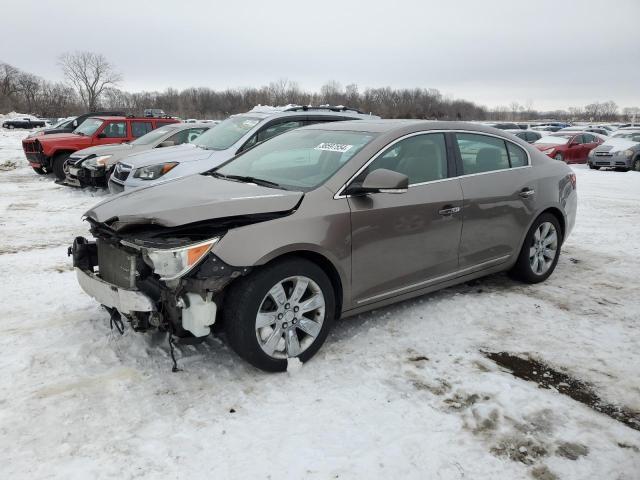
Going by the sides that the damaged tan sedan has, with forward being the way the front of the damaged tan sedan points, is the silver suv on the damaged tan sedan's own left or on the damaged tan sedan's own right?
on the damaged tan sedan's own right

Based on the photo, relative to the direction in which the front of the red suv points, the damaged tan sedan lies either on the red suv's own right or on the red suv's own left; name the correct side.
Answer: on the red suv's own left

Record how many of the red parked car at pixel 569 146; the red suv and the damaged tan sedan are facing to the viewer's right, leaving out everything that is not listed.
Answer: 0

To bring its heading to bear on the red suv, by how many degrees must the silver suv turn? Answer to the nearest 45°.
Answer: approximately 90° to its right

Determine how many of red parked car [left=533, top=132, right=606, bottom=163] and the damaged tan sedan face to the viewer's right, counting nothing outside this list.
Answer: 0

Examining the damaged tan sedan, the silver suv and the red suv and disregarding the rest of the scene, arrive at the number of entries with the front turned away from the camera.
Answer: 0

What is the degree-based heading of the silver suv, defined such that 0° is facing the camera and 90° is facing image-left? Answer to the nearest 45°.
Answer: approximately 45°

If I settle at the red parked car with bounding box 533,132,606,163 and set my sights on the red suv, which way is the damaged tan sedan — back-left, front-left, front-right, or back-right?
front-left

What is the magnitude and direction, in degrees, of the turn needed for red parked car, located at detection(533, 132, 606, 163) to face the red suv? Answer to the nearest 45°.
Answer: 0° — it already faces it

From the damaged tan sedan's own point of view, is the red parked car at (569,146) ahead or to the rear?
to the rear

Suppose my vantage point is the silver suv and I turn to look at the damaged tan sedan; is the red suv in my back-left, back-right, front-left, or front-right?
back-right

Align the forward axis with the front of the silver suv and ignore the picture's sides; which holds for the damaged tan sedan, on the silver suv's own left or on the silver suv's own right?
on the silver suv's own left

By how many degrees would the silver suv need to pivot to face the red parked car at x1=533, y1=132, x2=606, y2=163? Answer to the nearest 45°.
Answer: approximately 180°
